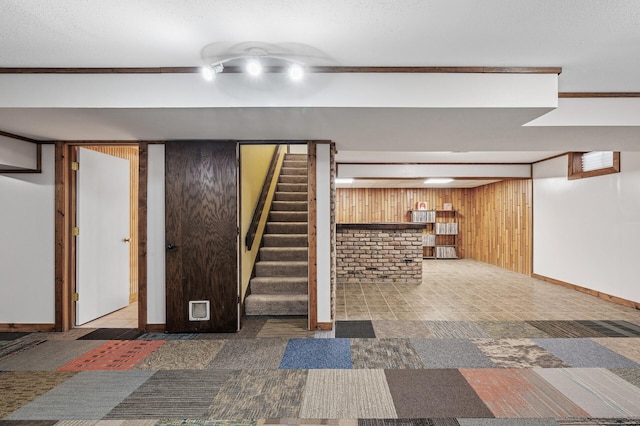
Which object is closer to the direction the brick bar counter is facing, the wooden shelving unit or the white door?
the white door

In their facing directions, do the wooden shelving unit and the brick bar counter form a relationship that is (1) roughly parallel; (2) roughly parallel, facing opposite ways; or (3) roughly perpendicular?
roughly parallel

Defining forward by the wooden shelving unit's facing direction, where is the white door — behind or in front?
in front

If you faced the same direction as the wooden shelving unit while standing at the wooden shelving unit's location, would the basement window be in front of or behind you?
in front

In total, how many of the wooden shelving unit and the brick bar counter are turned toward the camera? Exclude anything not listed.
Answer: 2

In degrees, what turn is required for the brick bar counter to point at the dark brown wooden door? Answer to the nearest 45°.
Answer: approximately 45° to its right

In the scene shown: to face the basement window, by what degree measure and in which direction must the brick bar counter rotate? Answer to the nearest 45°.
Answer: approximately 90° to its left

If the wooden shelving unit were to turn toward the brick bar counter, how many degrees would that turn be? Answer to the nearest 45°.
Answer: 0° — it already faces it

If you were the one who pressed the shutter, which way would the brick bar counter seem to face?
facing the viewer

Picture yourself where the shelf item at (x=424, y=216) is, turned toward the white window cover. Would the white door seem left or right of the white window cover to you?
right

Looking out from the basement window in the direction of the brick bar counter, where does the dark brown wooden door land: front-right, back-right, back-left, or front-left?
front-left

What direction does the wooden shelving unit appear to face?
toward the camera

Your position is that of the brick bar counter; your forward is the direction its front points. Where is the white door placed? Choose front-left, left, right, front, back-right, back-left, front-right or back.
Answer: front-right
